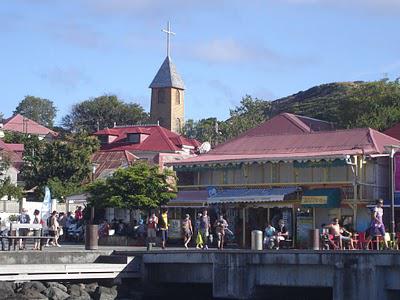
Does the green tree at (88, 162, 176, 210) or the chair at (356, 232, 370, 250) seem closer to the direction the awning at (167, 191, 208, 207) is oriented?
the chair

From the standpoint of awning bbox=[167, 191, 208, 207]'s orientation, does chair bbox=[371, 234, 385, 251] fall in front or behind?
in front

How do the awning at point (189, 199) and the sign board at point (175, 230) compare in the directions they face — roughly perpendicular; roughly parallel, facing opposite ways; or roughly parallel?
roughly parallel

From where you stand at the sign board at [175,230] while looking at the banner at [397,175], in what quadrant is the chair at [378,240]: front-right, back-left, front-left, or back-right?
front-right

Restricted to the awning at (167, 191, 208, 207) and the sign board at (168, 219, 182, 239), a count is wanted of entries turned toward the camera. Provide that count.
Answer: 2

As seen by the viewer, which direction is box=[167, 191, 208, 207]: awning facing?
toward the camera

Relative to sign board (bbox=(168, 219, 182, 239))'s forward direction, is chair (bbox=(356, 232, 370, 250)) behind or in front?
in front

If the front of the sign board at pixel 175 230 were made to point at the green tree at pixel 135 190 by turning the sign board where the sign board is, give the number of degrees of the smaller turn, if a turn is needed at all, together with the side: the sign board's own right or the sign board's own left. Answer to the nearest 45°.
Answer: approximately 90° to the sign board's own right

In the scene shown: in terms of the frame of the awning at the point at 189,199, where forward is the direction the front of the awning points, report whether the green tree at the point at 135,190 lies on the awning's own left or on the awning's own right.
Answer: on the awning's own right

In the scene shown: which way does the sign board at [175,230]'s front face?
toward the camera

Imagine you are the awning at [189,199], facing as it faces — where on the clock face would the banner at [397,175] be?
The banner is roughly at 10 o'clock from the awning.
